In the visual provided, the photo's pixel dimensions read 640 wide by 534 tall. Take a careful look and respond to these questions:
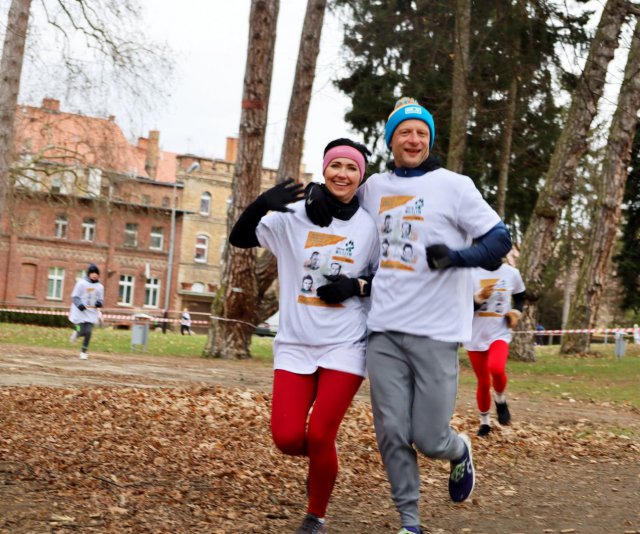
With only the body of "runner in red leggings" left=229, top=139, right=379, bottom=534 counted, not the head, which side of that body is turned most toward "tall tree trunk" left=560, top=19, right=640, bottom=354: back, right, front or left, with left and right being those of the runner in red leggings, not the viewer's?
back

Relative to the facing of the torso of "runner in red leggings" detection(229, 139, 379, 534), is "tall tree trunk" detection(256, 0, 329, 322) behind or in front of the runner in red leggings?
behind

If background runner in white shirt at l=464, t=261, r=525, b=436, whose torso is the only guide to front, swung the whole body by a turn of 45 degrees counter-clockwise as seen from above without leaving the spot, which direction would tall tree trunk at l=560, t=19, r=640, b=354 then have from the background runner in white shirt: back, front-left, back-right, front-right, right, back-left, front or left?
back-left

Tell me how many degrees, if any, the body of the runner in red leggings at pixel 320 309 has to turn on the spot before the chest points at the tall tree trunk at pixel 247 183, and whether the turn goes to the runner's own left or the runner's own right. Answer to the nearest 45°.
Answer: approximately 180°

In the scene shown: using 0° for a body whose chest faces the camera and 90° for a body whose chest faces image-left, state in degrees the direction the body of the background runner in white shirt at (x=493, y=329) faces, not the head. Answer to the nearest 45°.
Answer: approximately 0°

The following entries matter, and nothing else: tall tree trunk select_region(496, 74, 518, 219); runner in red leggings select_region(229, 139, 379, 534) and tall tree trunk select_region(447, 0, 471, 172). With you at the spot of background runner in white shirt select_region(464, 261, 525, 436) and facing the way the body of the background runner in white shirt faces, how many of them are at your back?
2

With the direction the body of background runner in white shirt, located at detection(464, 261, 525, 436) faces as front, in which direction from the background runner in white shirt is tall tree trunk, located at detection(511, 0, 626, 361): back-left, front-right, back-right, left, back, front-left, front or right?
back

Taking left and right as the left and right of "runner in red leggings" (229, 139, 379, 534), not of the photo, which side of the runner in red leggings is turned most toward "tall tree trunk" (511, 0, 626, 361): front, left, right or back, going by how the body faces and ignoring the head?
back

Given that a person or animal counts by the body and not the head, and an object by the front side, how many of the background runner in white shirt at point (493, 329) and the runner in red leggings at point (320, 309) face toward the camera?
2

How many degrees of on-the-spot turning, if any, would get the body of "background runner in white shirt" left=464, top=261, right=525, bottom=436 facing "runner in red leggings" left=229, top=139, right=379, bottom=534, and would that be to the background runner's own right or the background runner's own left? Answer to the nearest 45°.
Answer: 0° — they already face them
